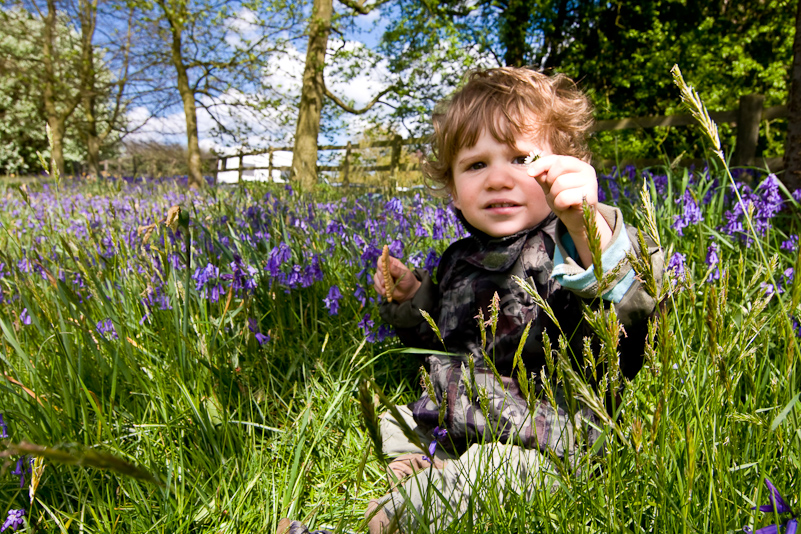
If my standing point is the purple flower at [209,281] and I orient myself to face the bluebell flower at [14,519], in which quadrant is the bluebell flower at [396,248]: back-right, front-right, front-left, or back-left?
back-left

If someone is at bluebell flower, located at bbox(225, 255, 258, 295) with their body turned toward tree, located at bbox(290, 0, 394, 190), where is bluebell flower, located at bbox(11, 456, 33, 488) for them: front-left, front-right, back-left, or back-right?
back-left

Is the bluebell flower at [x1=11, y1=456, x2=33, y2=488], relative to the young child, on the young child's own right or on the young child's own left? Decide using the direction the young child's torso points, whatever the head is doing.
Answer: on the young child's own right

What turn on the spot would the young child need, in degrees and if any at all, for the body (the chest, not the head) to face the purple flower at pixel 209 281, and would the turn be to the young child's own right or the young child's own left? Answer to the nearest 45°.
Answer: approximately 90° to the young child's own right

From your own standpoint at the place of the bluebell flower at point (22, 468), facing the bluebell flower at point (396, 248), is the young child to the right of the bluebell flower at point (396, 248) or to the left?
right

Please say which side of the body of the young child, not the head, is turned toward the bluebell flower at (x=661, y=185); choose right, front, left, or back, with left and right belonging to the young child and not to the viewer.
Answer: back

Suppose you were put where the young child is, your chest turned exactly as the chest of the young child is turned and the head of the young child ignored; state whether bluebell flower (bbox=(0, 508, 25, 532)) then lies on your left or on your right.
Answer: on your right

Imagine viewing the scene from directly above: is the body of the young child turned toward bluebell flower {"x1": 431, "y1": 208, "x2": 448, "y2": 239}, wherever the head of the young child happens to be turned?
no

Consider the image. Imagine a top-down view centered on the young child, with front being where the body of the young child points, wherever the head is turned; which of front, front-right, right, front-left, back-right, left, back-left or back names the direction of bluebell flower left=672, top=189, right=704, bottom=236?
back-left

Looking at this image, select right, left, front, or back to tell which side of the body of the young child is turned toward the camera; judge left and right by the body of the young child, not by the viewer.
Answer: front

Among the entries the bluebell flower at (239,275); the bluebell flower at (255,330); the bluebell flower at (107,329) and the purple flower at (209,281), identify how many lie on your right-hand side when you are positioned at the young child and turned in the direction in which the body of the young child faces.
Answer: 4

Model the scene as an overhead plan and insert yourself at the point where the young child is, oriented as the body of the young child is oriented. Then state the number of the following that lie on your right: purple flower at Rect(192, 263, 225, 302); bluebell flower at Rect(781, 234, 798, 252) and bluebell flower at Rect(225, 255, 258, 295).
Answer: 2

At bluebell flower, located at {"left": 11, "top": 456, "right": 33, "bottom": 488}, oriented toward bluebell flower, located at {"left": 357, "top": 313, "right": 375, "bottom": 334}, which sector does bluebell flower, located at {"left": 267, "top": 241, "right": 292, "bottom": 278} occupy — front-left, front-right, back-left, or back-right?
front-left

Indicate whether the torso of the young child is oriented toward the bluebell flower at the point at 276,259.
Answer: no

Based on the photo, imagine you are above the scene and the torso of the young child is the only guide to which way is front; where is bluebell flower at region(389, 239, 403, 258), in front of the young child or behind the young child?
behind

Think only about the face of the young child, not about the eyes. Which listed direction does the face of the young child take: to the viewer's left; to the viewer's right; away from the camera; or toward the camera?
toward the camera

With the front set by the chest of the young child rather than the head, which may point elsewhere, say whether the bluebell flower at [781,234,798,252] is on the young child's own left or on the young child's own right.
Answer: on the young child's own left
